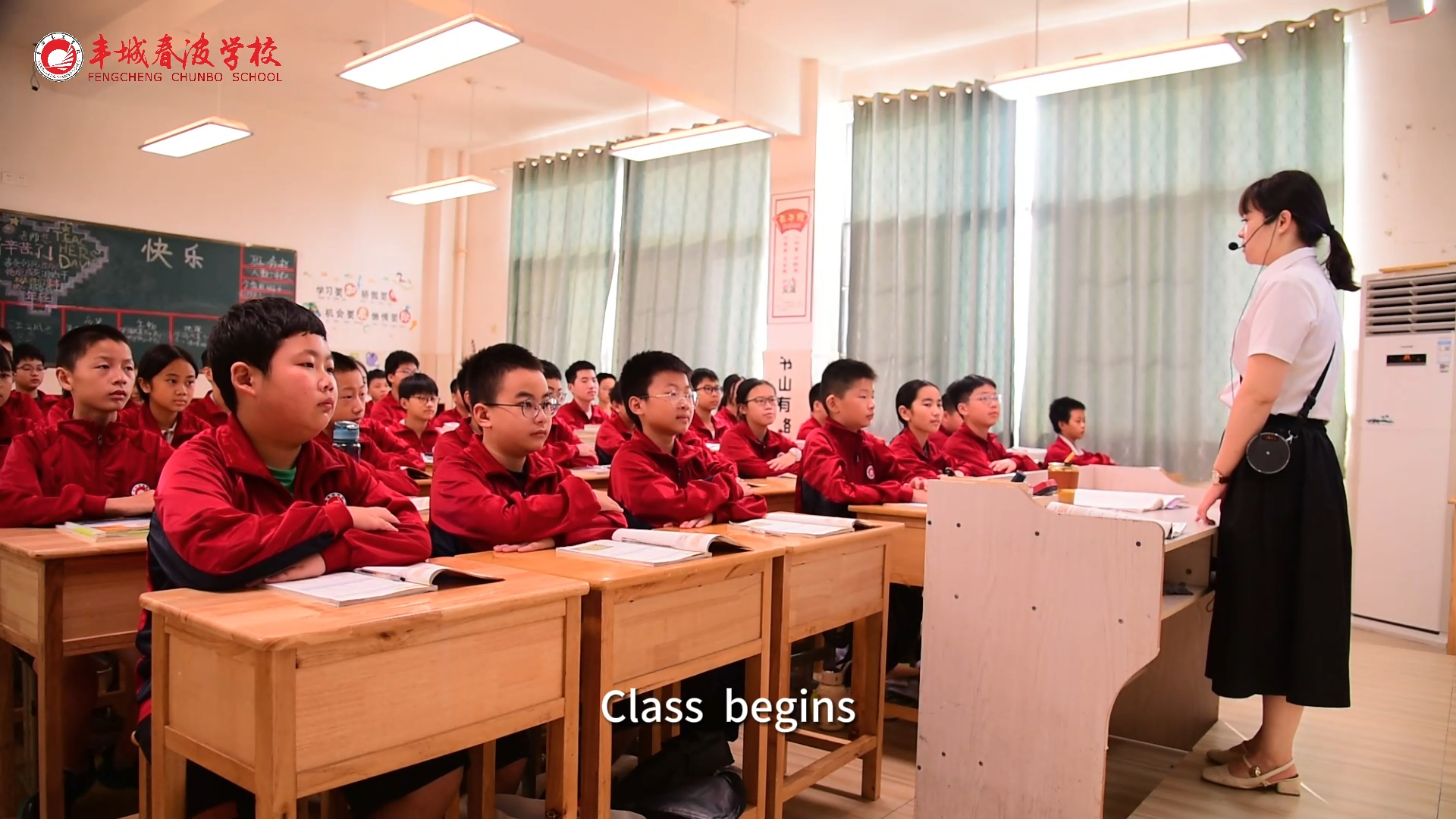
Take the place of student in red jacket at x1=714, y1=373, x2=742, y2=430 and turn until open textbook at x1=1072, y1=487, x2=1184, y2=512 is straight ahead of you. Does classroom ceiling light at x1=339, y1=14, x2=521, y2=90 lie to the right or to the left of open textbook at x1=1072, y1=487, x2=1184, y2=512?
right

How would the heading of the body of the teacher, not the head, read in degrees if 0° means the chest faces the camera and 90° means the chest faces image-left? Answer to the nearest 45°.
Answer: approximately 90°

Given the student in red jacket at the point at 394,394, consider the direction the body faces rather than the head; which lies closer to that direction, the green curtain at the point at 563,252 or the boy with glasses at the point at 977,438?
the boy with glasses

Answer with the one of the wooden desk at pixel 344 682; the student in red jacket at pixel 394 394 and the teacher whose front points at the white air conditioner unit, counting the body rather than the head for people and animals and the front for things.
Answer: the student in red jacket

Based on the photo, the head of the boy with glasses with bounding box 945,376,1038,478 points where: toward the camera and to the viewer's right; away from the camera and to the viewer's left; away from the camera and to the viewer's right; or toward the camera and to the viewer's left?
toward the camera and to the viewer's right

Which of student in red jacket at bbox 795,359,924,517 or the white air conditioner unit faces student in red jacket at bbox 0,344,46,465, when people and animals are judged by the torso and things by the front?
the white air conditioner unit

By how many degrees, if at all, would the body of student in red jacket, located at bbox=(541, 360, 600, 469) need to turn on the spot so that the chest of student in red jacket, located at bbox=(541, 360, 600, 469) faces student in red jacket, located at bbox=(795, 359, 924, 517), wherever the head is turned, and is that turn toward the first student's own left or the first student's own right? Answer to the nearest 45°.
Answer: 0° — they already face them

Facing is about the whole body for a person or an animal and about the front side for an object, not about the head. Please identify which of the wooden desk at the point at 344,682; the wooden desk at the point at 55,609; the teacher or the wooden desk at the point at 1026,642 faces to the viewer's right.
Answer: the wooden desk at the point at 1026,642

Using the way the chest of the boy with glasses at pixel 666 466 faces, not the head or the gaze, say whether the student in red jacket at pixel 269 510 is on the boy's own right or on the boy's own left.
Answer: on the boy's own right

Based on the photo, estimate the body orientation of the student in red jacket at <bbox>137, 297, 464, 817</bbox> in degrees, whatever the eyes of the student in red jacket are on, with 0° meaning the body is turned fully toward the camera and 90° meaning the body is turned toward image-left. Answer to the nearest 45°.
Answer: approximately 315°

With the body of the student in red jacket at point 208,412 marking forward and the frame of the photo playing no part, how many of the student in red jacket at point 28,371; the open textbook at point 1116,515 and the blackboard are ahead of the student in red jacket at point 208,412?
1

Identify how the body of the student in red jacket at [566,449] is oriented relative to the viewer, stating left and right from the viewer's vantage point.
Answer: facing the viewer and to the right of the viewer

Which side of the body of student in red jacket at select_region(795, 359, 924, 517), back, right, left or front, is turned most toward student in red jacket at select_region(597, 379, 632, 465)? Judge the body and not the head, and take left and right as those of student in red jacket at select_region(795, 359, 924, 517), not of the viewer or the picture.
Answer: back
